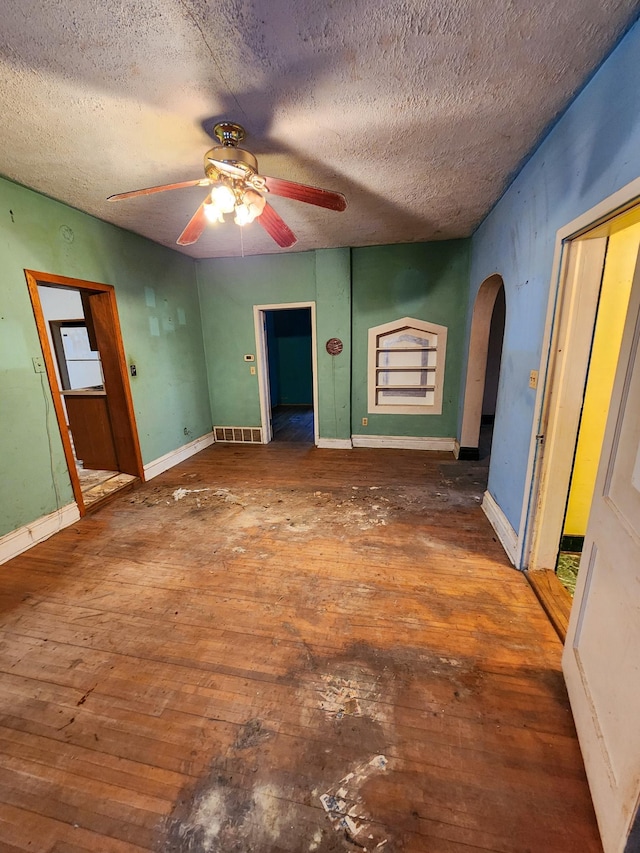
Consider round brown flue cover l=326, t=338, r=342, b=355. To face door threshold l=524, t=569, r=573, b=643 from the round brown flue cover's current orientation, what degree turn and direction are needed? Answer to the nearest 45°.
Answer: approximately 45° to its left

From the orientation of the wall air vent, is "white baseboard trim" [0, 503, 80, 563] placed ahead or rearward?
ahead

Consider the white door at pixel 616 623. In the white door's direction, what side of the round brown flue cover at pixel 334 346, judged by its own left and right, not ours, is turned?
front

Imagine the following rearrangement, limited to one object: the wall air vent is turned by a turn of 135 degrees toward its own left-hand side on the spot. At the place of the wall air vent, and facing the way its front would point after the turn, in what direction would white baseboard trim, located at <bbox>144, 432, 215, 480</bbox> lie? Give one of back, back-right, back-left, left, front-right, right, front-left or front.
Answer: back

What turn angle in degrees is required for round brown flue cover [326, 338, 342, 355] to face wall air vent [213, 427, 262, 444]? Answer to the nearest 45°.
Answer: approximately 90° to its right

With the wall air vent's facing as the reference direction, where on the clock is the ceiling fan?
The ceiling fan is roughly at 12 o'clock from the wall air vent.

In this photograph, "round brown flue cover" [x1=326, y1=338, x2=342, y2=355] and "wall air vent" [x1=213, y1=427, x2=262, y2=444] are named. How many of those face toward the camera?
2

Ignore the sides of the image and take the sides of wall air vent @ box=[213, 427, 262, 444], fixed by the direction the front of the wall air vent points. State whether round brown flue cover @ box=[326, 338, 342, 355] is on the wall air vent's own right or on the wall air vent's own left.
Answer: on the wall air vent's own left

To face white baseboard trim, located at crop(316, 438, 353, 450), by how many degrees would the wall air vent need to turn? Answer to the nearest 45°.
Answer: approximately 45° to its left

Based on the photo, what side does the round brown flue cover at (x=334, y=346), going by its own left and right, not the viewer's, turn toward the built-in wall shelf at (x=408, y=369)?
left

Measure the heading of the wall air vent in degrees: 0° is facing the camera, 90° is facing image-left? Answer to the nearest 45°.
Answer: approximately 0°

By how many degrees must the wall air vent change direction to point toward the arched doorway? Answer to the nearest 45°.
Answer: approximately 45° to its left
